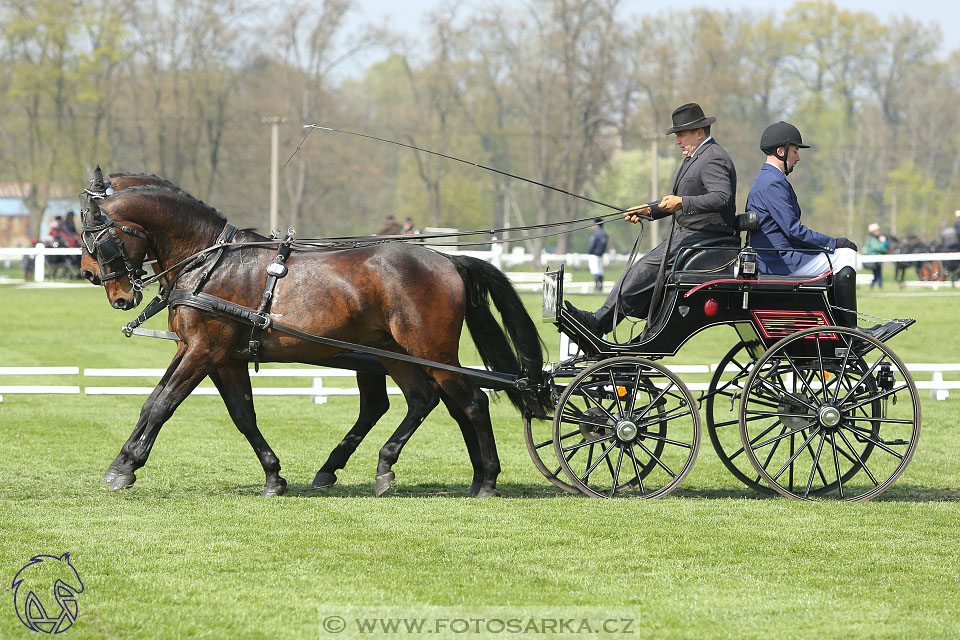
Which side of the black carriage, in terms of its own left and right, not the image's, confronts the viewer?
left

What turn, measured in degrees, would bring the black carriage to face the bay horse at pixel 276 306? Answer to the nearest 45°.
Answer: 0° — it already faces it

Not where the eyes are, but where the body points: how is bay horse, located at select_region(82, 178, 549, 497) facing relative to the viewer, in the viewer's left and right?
facing to the left of the viewer

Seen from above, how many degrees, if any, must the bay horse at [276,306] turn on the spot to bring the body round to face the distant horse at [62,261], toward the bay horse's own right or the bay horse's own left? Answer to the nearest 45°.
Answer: approximately 90° to the bay horse's own right

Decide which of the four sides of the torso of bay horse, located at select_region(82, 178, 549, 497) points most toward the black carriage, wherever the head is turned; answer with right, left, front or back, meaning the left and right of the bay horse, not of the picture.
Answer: back

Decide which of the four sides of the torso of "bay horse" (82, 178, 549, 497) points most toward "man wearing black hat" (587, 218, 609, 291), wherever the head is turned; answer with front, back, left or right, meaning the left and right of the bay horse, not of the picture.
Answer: right

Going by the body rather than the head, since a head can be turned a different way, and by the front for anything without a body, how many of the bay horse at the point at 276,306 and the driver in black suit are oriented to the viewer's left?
2

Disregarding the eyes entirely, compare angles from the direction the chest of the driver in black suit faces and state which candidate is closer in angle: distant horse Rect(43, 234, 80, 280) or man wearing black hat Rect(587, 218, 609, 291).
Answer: the distant horse

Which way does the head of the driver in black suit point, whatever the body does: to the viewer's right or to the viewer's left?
to the viewer's left

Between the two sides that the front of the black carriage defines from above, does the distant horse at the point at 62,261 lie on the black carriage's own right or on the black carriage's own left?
on the black carriage's own right

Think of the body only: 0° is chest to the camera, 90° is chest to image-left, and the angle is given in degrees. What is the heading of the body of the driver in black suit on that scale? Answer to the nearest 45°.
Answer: approximately 90°
